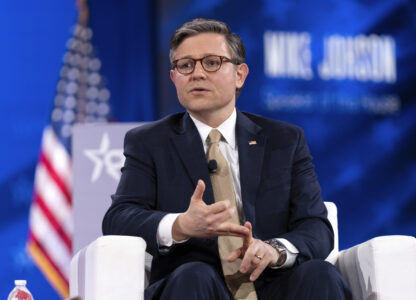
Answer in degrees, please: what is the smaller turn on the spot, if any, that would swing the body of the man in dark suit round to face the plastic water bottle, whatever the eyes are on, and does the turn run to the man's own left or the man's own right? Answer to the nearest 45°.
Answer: approximately 135° to the man's own right

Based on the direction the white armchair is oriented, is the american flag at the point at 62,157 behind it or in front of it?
behind

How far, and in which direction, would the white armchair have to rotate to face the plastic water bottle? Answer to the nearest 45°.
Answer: approximately 135° to its right

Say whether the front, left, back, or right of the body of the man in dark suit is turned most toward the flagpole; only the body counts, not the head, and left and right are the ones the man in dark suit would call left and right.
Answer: back

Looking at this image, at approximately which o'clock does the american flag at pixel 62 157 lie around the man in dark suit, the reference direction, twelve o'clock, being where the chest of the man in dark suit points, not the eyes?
The american flag is roughly at 5 o'clock from the man in dark suit.

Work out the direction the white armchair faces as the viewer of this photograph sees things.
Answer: facing the viewer

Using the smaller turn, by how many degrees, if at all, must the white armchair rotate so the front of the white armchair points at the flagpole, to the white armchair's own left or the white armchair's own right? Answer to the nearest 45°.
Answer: approximately 180°
